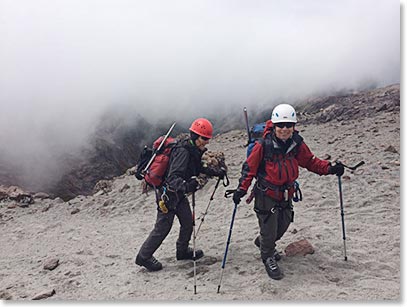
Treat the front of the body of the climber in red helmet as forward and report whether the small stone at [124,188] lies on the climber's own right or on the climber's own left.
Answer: on the climber's own left

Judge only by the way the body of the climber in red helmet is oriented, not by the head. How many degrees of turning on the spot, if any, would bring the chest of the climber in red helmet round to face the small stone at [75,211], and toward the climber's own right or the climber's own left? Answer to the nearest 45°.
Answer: approximately 135° to the climber's own left

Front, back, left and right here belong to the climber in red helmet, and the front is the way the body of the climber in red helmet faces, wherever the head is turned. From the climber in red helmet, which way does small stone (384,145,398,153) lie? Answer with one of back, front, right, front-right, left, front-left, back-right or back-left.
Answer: front-left

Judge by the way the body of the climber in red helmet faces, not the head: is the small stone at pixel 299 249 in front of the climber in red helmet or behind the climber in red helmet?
in front

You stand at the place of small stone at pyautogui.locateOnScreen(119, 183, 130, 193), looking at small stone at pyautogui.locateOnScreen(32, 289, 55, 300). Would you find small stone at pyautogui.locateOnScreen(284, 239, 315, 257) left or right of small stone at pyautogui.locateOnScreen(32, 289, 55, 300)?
left

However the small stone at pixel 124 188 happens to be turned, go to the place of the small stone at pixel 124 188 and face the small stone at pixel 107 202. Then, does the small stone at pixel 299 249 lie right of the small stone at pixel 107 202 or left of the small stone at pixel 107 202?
left

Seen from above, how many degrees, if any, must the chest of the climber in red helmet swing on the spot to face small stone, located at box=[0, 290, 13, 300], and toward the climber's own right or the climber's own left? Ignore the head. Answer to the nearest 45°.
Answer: approximately 180°

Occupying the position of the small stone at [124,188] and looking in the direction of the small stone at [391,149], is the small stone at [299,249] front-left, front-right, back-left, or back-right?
front-right

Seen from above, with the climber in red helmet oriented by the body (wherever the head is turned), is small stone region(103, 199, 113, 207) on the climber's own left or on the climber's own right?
on the climber's own left

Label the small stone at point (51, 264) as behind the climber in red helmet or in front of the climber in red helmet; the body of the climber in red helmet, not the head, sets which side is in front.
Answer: behind

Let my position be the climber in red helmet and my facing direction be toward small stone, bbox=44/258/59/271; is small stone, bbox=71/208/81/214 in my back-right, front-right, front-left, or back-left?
front-right

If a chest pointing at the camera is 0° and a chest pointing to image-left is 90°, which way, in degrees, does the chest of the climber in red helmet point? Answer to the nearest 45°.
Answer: approximately 270°
